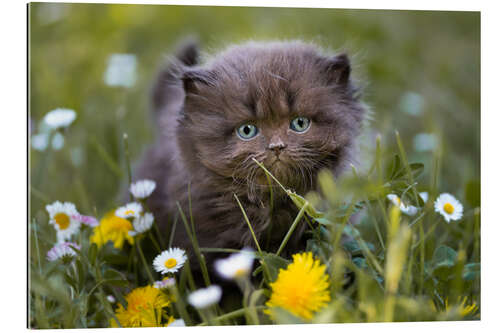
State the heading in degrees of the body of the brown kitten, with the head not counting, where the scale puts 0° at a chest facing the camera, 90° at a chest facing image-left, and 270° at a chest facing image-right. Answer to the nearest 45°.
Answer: approximately 315°
